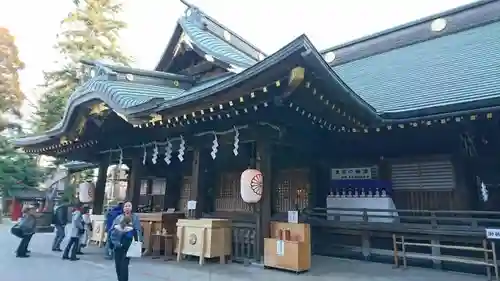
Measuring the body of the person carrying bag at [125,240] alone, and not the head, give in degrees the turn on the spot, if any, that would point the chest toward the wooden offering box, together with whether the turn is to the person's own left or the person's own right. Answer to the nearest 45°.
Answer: approximately 135° to the person's own left

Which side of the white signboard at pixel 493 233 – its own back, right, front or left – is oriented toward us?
front

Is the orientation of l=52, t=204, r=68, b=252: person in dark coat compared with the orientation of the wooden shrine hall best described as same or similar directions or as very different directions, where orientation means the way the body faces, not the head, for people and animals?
very different directions

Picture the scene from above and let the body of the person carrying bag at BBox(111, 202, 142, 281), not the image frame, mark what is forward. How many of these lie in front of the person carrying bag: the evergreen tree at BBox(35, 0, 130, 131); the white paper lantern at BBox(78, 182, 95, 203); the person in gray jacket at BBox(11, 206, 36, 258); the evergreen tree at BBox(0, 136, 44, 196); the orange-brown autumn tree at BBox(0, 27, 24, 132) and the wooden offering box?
0

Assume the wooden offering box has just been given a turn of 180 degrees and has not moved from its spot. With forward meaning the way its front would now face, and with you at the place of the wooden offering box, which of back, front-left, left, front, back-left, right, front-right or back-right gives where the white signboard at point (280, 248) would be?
right

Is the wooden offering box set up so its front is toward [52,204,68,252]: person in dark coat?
no

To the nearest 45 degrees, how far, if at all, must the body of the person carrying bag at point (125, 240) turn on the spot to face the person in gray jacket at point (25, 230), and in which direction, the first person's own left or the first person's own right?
approximately 135° to the first person's own right

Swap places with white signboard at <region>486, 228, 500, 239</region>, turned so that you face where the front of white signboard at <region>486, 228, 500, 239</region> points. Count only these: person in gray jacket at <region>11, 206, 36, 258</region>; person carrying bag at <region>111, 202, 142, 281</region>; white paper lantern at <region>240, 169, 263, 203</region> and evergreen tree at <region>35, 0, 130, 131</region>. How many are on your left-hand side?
0

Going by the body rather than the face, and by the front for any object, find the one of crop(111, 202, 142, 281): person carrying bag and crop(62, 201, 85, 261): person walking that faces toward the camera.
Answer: the person carrying bag

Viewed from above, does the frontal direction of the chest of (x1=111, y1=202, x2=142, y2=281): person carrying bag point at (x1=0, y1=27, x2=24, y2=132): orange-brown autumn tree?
no

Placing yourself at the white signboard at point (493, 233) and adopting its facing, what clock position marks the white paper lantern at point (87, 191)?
The white paper lantern is roughly at 3 o'clock from the white signboard.

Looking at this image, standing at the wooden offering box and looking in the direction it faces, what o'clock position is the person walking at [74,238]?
The person walking is roughly at 2 o'clock from the wooden offering box.

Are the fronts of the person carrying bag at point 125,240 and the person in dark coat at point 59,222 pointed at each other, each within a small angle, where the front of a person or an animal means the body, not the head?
no

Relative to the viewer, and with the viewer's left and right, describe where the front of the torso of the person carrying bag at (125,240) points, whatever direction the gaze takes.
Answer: facing the viewer

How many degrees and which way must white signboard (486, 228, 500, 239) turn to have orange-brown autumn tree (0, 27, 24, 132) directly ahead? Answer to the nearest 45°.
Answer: approximately 90° to its right
